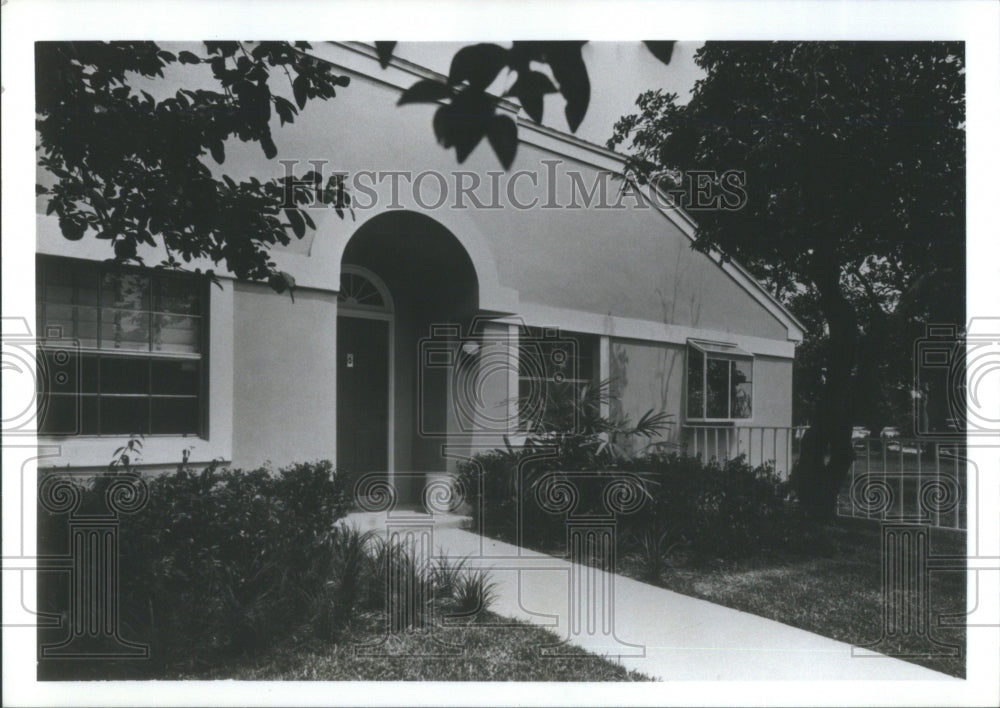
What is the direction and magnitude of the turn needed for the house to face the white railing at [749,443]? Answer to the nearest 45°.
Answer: approximately 45° to its left

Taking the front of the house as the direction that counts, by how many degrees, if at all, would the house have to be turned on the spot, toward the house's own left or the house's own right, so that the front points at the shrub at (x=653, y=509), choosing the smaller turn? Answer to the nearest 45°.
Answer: approximately 45° to the house's own left
